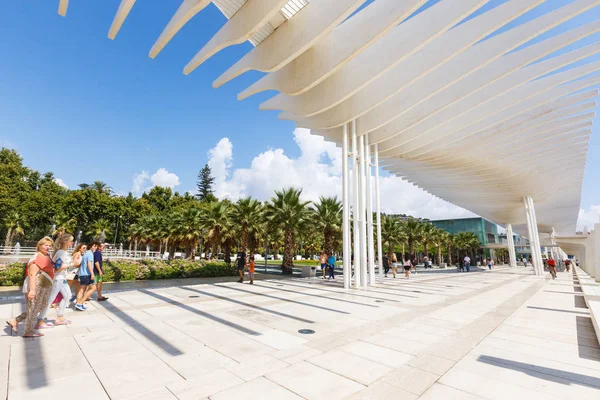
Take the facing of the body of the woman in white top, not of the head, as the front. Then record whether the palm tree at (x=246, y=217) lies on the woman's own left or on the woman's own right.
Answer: on the woman's own left
